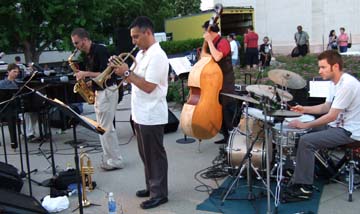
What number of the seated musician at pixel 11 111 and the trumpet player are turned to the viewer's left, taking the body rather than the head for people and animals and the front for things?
1

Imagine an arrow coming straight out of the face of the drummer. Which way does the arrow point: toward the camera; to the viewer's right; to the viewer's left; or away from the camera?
to the viewer's left

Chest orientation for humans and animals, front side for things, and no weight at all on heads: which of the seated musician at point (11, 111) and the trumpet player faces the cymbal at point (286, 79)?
the seated musician

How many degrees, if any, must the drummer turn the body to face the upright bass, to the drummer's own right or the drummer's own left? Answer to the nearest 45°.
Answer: approximately 45° to the drummer's own right

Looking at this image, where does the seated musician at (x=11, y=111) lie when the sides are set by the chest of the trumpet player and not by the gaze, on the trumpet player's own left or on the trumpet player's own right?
on the trumpet player's own right

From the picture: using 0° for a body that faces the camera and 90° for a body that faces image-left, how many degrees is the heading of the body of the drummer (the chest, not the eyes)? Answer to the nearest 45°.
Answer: approximately 90°

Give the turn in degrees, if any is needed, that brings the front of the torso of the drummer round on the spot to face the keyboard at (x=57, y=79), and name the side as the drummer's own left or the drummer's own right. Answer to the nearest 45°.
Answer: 0° — they already face it

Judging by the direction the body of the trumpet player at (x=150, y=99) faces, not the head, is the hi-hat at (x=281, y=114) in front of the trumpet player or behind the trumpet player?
behind

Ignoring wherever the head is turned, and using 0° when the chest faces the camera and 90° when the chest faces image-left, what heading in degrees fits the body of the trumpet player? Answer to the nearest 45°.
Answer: approximately 90°

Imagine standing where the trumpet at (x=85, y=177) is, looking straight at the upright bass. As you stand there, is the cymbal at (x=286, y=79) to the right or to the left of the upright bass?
right
